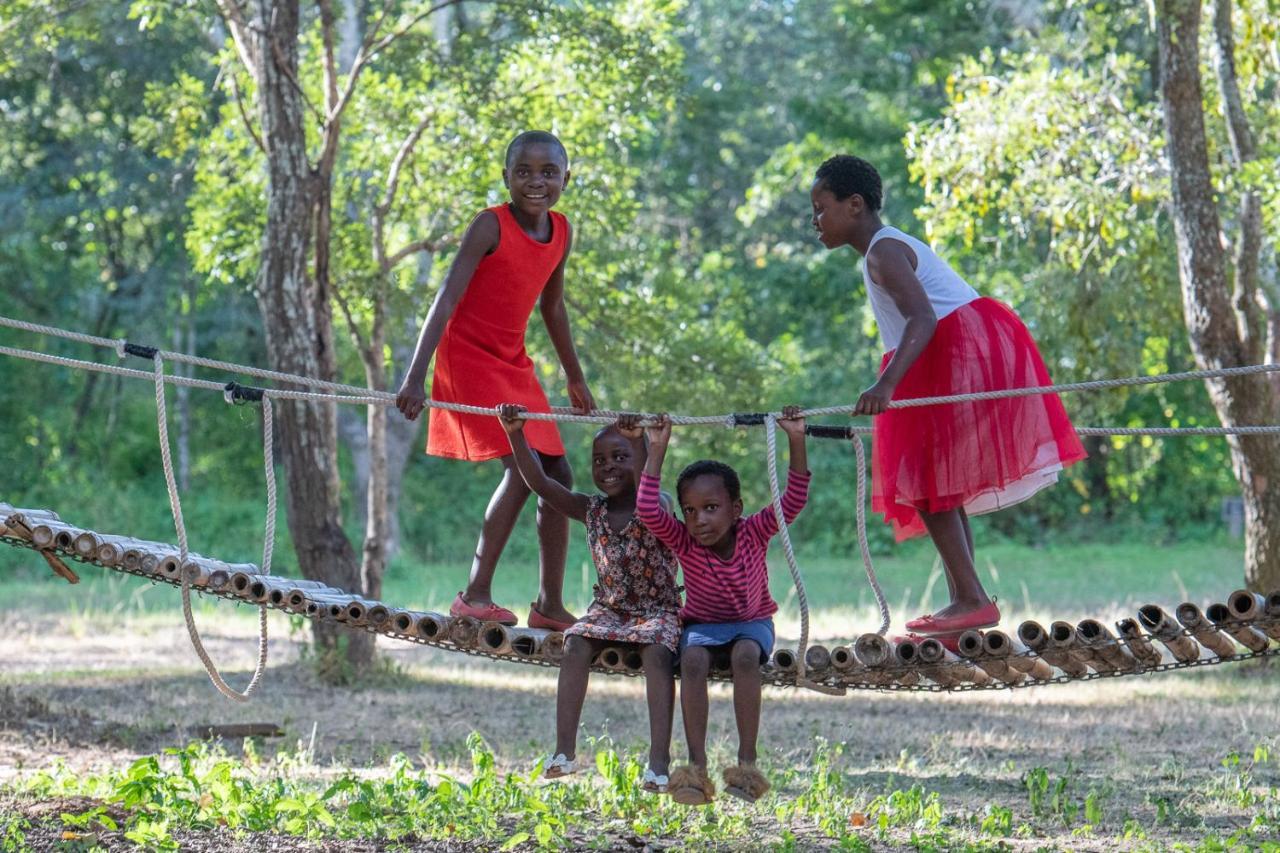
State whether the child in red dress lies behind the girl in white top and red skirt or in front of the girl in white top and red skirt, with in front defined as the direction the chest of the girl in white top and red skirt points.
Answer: in front

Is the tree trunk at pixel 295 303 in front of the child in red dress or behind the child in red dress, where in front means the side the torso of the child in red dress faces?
behind

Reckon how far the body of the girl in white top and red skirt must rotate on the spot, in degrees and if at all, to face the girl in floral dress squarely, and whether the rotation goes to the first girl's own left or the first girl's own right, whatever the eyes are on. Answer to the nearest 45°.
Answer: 0° — they already face them

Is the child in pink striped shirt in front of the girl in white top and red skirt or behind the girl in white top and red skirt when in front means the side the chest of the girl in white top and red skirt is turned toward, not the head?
in front

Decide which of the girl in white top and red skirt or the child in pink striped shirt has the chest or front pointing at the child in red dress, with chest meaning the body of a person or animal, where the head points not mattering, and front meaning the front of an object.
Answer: the girl in white top and red skirt

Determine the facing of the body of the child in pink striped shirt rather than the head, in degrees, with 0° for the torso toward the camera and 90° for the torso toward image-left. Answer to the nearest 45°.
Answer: approximately 0°

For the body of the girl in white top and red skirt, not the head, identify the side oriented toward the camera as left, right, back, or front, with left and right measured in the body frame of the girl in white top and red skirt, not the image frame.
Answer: left

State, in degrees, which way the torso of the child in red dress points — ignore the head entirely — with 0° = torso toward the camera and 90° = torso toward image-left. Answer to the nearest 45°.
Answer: approximately 315°

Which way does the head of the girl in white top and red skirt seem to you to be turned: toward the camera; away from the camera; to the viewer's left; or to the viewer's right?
to the viewer's left

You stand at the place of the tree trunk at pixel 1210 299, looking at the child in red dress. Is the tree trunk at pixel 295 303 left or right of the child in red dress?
right

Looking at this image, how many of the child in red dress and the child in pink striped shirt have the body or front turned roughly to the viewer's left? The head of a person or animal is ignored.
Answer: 0
